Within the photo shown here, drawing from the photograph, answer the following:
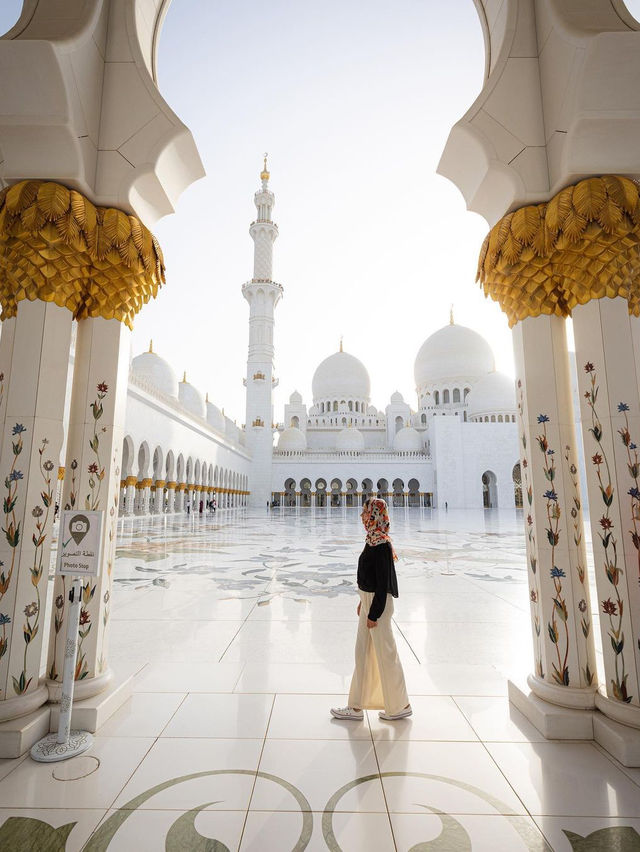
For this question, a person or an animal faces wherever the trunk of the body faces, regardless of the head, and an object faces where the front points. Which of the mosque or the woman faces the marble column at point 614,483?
the mosque

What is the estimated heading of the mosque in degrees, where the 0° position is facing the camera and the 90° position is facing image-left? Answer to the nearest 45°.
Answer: approximately 0°

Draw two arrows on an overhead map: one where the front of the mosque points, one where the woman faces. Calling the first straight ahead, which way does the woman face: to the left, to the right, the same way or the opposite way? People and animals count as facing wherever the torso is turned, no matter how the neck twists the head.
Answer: to the right

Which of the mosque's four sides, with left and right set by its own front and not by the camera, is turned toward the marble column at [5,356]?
front

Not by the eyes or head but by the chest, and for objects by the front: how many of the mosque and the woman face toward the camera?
1

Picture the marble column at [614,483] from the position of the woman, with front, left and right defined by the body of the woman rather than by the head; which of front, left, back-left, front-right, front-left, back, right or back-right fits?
back

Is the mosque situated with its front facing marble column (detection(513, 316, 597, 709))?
yes

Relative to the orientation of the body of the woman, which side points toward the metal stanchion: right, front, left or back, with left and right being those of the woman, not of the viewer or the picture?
front

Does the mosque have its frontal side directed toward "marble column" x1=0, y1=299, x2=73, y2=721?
yes

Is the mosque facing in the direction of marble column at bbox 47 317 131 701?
yes

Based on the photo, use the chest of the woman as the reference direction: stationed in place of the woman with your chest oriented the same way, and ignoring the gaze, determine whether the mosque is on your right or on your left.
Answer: on your right

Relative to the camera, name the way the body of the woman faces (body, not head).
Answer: to the viewer's left
